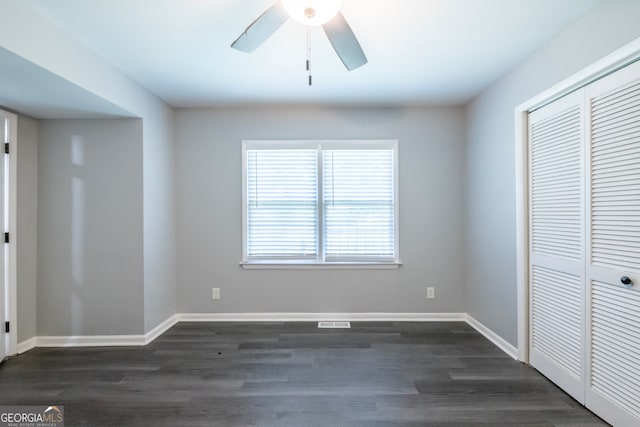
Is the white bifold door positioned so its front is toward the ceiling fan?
yes

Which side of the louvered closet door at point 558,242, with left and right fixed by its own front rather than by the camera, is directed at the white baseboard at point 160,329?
front

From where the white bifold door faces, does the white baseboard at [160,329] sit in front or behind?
in front

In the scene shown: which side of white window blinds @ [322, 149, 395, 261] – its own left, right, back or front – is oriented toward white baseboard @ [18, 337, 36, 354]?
right

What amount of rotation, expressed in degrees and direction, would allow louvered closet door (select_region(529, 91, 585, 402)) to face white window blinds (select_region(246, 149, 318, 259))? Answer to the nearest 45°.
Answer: approximately 45° to its right

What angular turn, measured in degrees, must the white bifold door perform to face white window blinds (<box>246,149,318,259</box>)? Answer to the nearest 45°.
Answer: approximately 45° to its right

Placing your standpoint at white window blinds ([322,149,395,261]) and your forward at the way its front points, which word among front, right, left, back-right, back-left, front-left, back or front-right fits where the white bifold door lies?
front-left

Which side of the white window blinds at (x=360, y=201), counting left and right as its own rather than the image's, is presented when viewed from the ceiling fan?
front

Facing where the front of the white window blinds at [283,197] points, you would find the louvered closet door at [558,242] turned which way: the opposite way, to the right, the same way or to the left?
to the right

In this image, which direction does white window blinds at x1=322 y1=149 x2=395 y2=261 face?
toward the camera

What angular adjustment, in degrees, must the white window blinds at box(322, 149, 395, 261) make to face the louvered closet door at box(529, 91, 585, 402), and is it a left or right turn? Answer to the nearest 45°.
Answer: approximately 45° to its left

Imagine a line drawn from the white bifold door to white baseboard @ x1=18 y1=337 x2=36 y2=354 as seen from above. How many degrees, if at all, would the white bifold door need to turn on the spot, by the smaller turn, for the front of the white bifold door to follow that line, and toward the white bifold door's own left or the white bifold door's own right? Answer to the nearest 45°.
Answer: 0° — it already faces it

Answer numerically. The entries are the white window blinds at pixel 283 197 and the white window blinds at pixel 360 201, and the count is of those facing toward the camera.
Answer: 2

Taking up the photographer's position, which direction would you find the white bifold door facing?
facing the viewer and to the left of the viewer
